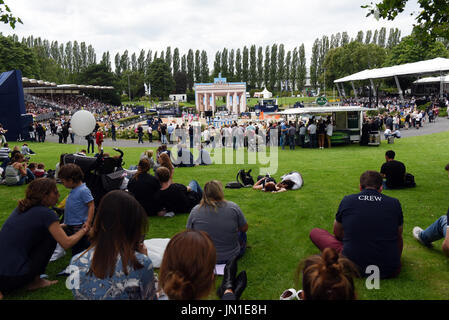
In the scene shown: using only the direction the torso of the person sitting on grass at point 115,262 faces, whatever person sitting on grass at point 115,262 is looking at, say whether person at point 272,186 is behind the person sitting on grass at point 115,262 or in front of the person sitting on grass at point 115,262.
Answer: in front

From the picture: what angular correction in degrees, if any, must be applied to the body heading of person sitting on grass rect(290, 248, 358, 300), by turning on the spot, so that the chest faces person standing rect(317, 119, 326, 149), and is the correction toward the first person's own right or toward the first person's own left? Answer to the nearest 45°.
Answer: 0° — they already face them

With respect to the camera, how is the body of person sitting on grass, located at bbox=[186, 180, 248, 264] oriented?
away from the camera

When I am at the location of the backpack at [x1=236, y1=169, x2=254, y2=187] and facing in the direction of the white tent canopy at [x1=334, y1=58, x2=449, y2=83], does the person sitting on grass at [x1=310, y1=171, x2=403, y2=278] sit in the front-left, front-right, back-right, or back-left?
back-right

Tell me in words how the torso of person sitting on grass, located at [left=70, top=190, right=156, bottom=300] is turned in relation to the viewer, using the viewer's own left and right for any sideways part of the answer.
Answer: facing away from the viewer

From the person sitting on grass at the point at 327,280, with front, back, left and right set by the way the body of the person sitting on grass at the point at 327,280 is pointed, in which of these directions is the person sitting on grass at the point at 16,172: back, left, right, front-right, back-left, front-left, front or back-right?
front-left

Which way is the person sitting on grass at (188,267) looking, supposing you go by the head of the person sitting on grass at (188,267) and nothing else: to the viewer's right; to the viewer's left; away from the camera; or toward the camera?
away from the camera
